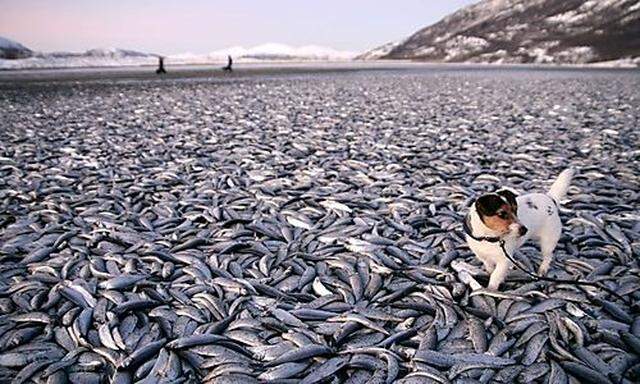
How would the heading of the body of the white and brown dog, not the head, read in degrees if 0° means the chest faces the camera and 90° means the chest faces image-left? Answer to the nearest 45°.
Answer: approximately 45°
